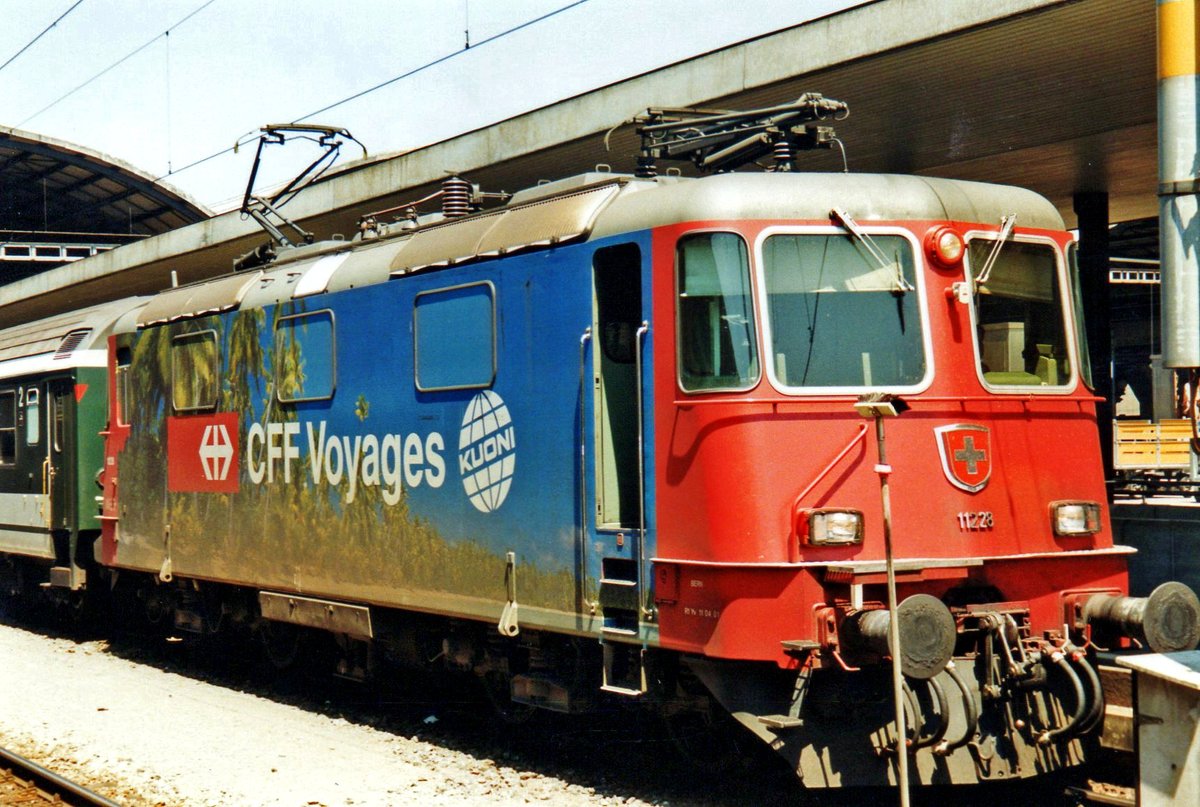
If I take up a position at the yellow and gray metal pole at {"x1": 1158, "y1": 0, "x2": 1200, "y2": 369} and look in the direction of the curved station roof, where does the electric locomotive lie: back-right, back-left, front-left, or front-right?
front-left

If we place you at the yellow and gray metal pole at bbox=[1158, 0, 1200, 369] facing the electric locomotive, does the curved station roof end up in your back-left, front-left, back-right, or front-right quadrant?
front-right

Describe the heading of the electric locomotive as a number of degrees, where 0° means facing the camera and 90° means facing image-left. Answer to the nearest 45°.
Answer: approximately 315°

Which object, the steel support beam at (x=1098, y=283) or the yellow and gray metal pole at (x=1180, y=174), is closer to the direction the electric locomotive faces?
the yellow and gray metal pole

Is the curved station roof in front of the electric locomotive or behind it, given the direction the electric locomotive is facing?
behind

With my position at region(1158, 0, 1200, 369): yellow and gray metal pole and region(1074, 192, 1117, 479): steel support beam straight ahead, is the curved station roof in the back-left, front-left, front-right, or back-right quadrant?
front-left

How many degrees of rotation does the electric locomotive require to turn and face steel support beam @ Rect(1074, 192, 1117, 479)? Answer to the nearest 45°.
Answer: approximately 90° to its left

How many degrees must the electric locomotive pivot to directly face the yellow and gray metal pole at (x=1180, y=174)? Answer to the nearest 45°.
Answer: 0° — it already faces it

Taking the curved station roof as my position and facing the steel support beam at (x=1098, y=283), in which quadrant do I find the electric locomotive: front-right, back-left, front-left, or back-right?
front-right

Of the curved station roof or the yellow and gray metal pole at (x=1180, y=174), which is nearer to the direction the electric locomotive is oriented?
the yellow and gray metal pole
